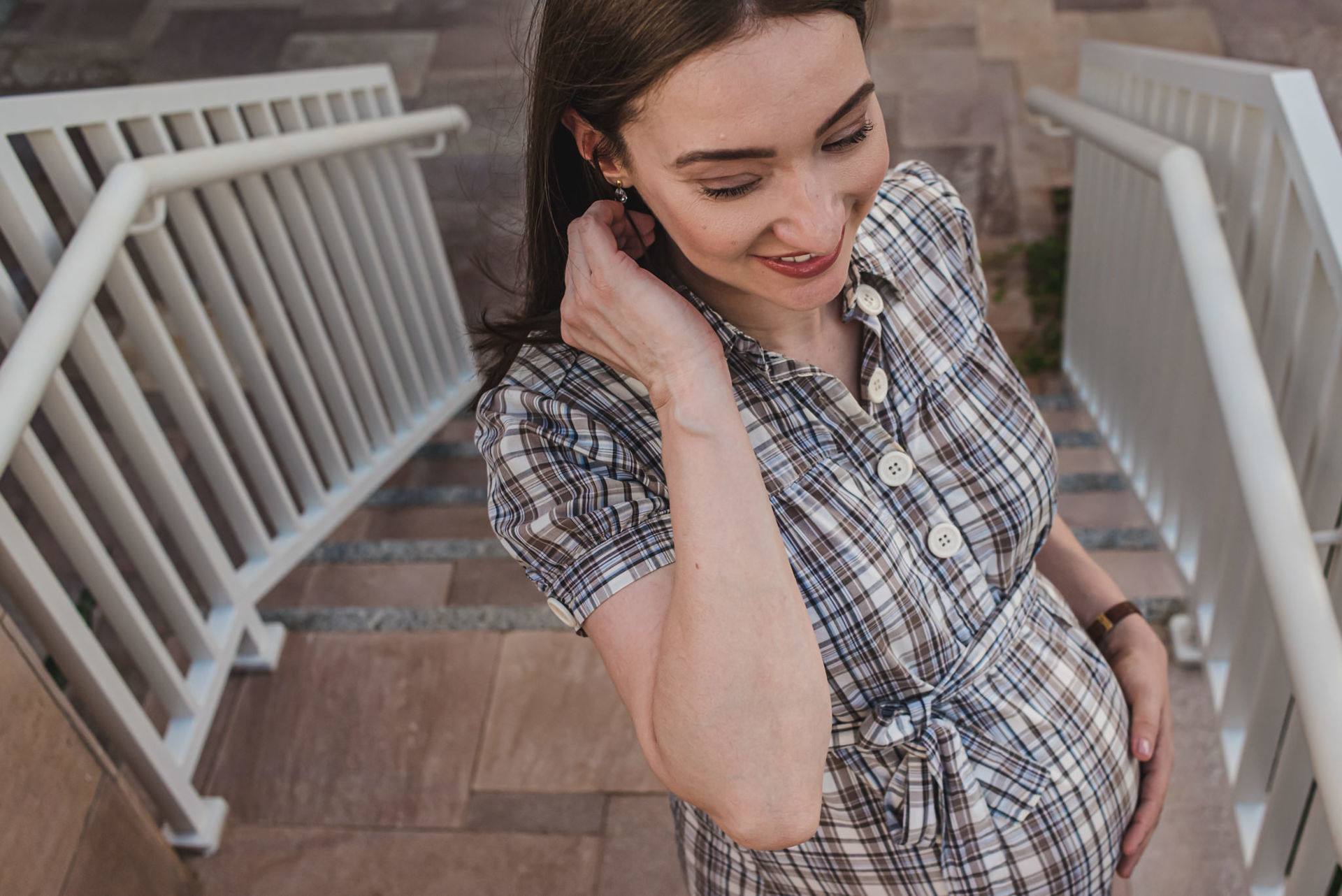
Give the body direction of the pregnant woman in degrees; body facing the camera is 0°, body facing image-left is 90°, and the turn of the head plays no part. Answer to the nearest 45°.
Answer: approximately 315°

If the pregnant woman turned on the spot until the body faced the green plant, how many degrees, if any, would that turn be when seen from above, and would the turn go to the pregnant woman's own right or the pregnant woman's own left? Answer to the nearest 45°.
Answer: approximately 135° to the pregnant woman's own left

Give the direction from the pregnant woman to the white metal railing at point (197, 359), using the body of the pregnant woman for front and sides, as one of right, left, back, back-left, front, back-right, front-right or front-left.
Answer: back

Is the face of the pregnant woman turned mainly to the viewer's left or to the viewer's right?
to the viewer's right

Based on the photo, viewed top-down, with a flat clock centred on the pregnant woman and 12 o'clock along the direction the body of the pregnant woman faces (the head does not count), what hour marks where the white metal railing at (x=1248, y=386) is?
The white metal railing is roughly at 9 o'clock from the pregnant woman.

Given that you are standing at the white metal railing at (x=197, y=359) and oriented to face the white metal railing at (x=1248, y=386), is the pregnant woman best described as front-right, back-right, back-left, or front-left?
front-right
